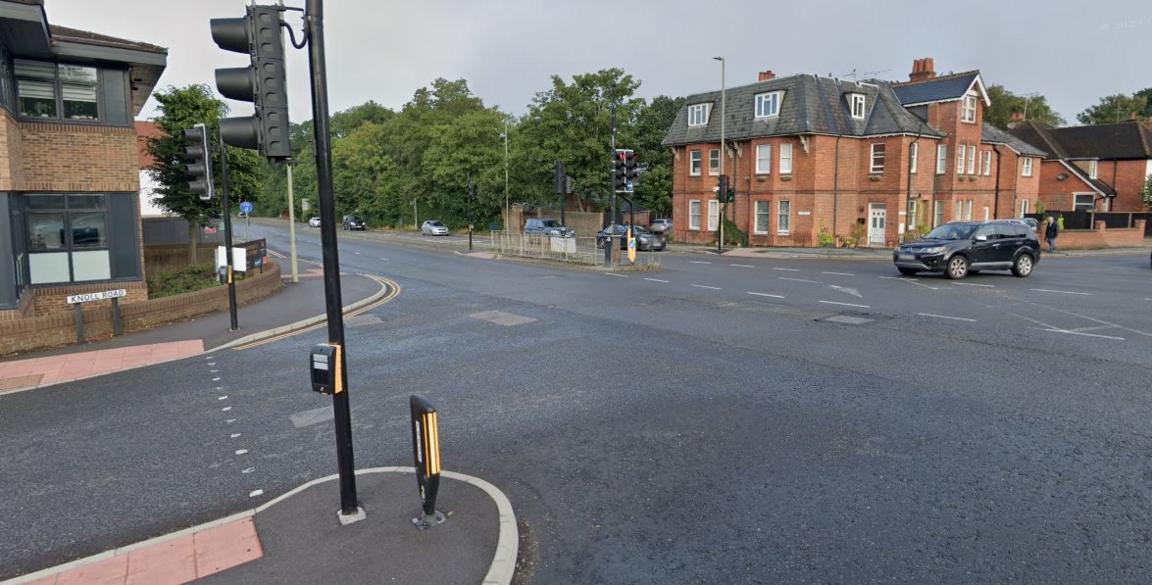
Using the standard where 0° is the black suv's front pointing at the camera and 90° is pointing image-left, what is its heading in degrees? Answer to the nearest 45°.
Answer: approximately 45°

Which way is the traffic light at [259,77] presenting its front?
to the viewer's left

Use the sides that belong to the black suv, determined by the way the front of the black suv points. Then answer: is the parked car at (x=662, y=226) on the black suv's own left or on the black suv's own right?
on the black suv's own right

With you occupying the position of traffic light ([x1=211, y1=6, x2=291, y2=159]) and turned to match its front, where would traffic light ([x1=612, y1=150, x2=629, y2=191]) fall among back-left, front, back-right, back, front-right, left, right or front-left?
back-right

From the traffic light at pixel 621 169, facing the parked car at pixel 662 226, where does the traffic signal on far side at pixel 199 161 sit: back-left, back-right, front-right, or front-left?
back-left
